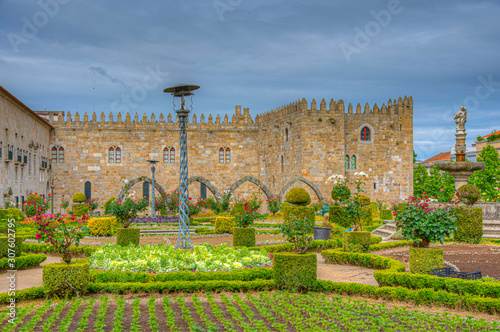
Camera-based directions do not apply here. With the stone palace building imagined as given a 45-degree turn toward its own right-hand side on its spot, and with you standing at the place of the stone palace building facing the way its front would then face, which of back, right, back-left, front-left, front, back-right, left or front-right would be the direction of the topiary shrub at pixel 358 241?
front-left

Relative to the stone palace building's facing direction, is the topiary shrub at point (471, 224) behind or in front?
in front

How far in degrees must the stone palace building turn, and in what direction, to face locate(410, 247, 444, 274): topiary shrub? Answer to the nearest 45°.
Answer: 0° — it already faces it

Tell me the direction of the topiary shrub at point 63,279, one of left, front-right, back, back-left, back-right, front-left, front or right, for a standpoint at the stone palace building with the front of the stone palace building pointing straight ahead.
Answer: front

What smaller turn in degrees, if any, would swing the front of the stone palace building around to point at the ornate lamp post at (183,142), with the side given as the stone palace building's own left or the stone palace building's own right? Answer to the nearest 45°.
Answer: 0° — it already faces it

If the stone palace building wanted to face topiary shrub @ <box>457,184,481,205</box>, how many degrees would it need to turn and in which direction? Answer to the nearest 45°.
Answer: approximately 45° to its left

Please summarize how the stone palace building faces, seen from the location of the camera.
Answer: facing the viewer

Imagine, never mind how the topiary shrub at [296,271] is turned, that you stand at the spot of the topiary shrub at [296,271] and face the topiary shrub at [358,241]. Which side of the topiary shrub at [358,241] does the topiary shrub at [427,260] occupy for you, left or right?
right

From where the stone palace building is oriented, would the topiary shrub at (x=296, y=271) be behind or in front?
in front

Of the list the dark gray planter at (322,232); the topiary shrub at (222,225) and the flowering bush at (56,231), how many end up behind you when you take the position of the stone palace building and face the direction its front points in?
0

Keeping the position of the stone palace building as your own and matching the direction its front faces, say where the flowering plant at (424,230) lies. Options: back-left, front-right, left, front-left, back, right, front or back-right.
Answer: front

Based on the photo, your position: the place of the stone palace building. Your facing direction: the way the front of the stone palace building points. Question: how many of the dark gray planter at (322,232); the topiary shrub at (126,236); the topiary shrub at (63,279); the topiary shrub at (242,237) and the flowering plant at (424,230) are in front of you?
5

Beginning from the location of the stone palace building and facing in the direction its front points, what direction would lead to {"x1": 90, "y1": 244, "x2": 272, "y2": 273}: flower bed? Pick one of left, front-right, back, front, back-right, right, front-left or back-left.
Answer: front

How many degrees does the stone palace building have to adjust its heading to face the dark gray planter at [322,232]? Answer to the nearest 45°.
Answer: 0° — it already faces it

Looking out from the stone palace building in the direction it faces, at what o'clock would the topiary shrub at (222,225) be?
The topiary shrub is roughly at 12 o'clock from the stone palace building.

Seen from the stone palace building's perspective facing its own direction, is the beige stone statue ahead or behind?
ahead
